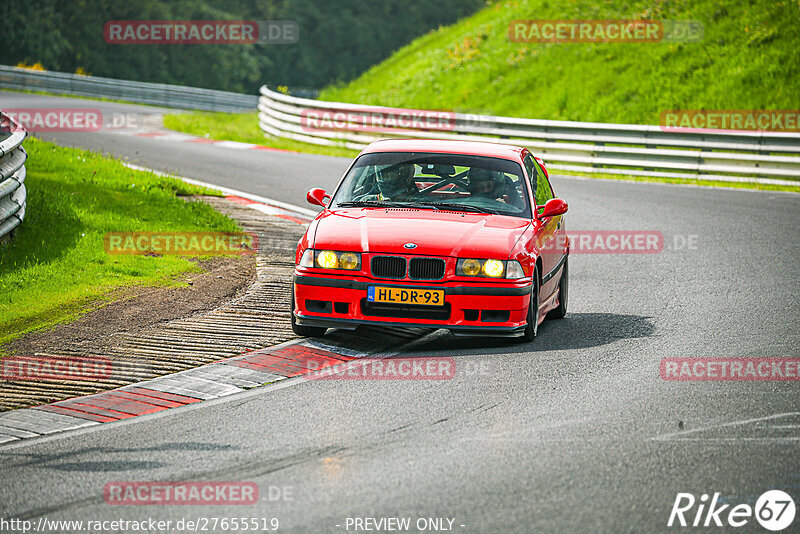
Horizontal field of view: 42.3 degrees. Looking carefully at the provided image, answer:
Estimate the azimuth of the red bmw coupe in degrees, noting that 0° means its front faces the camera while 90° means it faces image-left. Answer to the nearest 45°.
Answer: approximately 0°

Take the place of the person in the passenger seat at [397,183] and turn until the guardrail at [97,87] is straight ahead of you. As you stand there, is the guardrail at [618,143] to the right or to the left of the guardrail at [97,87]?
right

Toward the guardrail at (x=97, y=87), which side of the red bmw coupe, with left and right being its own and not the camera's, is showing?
back

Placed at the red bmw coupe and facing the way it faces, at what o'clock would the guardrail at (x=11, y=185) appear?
The guardrail is roughly at 4 o'clock from the red bmw coupe.

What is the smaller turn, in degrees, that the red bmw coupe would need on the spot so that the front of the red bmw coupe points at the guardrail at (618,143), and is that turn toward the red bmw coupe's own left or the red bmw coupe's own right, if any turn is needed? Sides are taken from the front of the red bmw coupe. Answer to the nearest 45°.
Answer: approximately 180°
